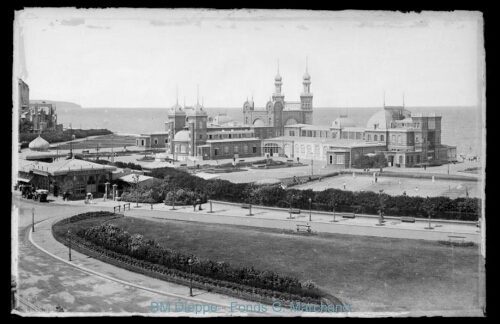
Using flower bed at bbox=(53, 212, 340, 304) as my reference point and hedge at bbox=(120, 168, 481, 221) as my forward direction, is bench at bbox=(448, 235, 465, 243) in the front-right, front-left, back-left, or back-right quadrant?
front-right

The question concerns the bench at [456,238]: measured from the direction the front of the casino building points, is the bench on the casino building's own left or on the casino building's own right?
on the casino building's own left

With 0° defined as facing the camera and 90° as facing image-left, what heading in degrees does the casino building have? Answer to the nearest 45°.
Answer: approximately 45°

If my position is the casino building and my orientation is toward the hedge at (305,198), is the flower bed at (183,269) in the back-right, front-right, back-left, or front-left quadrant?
front-right

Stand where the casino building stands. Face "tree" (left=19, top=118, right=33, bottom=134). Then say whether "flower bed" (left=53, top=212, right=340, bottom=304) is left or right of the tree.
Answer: left

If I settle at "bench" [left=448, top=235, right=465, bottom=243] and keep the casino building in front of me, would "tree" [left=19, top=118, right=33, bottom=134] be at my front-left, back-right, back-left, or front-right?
front-left

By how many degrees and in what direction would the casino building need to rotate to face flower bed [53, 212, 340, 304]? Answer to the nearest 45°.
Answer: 0° — it already faces it
